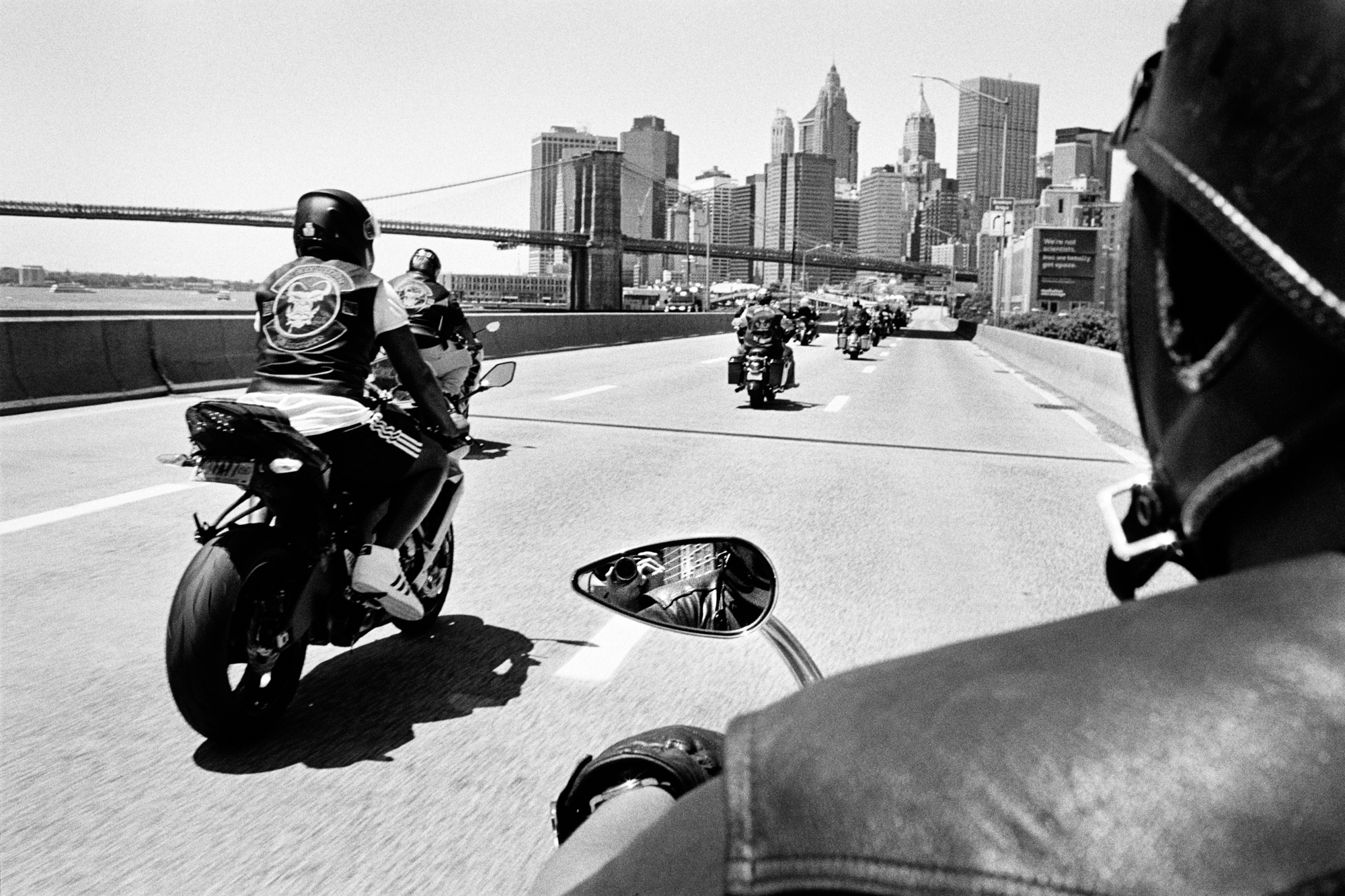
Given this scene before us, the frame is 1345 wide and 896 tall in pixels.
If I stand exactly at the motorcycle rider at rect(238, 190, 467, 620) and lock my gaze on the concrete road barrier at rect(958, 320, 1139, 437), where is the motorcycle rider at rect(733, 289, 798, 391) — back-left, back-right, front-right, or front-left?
front-left

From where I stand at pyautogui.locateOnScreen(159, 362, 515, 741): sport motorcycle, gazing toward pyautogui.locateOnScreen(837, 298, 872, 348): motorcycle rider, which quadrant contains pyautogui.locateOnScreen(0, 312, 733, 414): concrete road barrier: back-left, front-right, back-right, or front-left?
front-left

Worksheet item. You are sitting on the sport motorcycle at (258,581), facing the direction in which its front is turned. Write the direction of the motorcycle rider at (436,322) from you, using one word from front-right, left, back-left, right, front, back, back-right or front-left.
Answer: front-left

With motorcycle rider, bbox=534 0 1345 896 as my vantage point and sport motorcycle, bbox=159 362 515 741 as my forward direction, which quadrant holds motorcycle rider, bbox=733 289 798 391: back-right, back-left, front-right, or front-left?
front-right

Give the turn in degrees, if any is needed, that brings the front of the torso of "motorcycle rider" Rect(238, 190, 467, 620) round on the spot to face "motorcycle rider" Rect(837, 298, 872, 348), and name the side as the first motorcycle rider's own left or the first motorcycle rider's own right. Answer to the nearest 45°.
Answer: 0° — they already face them

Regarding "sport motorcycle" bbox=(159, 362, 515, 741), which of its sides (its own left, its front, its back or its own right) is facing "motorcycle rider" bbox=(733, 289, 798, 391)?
front

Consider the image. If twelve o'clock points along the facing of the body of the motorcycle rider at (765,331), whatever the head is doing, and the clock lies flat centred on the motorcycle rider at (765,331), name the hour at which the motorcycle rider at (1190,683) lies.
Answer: the motorcycle rider at (1190,683) is roughly at 6 o'clock from the motorcycle rider at (765,331).

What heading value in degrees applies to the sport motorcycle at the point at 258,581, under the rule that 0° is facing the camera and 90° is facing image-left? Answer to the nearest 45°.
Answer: approximately 225°

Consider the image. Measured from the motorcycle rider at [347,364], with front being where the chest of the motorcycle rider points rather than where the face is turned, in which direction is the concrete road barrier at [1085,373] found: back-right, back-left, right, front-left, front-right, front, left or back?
front

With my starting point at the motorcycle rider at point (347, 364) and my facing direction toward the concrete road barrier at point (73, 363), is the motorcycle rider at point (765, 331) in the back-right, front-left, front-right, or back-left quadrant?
front-right

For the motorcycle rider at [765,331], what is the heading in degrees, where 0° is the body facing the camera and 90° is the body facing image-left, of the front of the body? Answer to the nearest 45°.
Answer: approximately 180°

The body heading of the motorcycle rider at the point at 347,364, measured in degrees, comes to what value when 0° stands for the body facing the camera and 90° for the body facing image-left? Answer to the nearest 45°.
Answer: approximately 225°

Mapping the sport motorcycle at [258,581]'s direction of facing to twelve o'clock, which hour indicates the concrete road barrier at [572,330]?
The concrete road barrier is roughly at 11 o'clock from the sport motorcycle.

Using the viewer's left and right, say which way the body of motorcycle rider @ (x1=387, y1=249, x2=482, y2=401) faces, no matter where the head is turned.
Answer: facing away from the viewer and to the right of the viewer

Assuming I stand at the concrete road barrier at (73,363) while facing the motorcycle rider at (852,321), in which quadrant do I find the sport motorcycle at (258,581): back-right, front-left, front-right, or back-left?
back-right

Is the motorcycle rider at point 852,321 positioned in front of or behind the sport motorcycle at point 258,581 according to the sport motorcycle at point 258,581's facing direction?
in front

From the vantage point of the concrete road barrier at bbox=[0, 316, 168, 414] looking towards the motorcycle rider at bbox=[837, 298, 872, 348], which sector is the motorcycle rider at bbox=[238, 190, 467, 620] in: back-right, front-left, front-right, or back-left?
back-right
